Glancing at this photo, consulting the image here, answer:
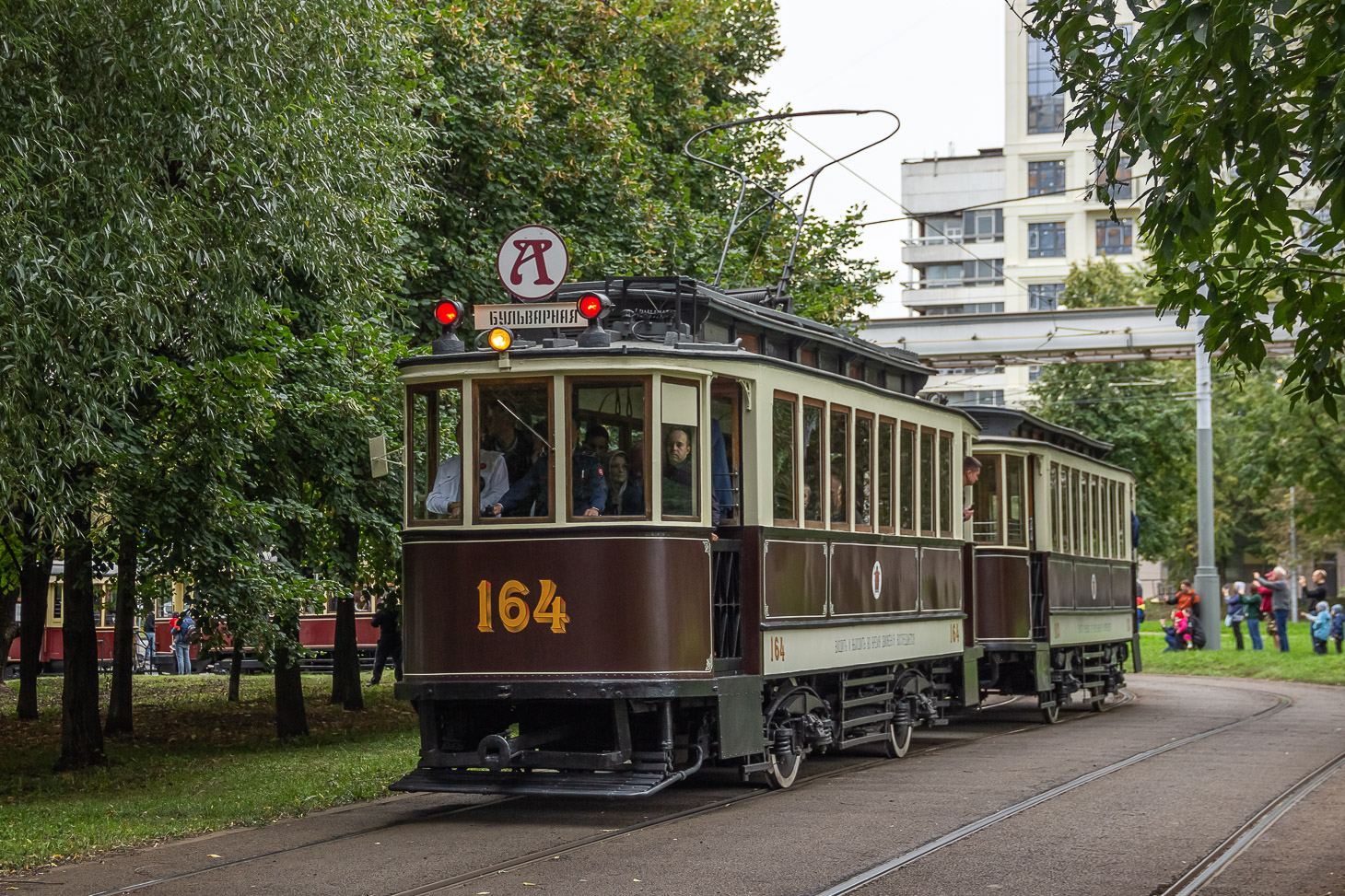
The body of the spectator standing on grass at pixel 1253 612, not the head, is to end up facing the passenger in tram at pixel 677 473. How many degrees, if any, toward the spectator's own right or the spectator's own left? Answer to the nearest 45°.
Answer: approximately 90° to the spectator's own left

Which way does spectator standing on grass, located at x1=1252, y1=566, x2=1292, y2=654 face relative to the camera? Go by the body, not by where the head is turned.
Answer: to the viewer's left

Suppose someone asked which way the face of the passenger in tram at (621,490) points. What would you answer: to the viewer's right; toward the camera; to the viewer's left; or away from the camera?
toward the camera

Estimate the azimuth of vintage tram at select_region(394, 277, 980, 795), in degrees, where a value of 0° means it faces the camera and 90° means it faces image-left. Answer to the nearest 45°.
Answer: approximately 45°

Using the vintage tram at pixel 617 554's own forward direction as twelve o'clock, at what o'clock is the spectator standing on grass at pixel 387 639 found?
The spectator standing on grass is roughly at 4 o'clock from the vintage tram.

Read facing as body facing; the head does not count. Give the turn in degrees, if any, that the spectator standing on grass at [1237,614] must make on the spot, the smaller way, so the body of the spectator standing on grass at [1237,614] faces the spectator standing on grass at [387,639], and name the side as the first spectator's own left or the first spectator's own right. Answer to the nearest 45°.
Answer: approximately 45° to the first spectator's own left

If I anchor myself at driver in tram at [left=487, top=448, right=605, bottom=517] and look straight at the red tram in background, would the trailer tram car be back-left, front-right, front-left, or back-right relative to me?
front-right

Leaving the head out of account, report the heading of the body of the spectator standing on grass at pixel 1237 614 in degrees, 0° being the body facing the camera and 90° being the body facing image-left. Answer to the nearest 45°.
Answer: approximately 90°

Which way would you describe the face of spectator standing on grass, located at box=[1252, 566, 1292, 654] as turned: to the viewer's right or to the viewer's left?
to the viewer's left

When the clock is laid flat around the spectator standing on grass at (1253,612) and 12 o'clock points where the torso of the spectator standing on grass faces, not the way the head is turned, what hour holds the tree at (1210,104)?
The tree is roughly at 9 o'clock from the spectator standing on grass.

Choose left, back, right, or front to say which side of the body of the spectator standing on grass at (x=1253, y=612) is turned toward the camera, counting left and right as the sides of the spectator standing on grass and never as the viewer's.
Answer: left

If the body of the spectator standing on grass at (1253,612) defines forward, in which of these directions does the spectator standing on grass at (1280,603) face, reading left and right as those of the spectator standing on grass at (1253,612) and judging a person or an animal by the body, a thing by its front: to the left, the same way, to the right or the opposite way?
the same way
